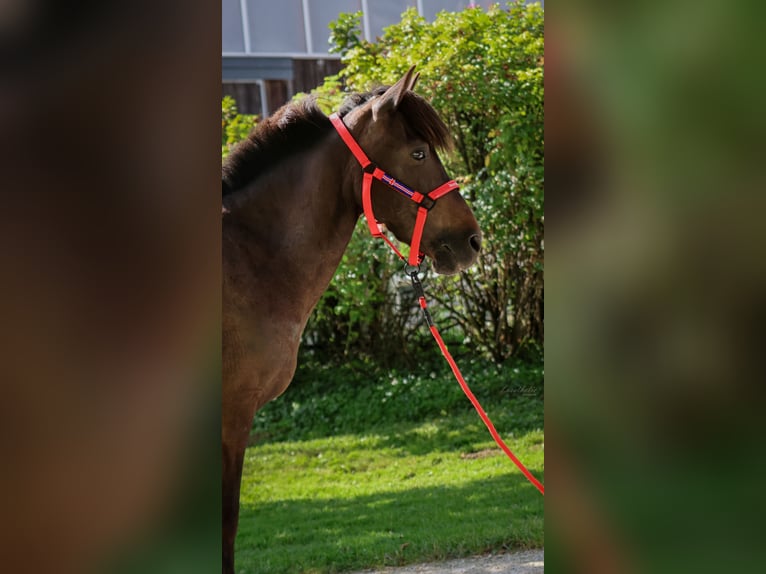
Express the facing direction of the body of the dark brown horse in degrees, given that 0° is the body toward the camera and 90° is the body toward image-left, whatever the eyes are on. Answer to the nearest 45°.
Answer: approximately 270°

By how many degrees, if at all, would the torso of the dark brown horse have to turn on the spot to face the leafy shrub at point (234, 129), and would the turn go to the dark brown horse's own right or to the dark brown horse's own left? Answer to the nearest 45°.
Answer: approximately 90° to the dark brown horse's own left

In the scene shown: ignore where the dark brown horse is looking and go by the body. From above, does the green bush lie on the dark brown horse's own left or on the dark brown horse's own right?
on the dark brown horse's own left

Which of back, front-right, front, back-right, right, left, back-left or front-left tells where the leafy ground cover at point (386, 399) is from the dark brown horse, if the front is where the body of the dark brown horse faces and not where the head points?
left
